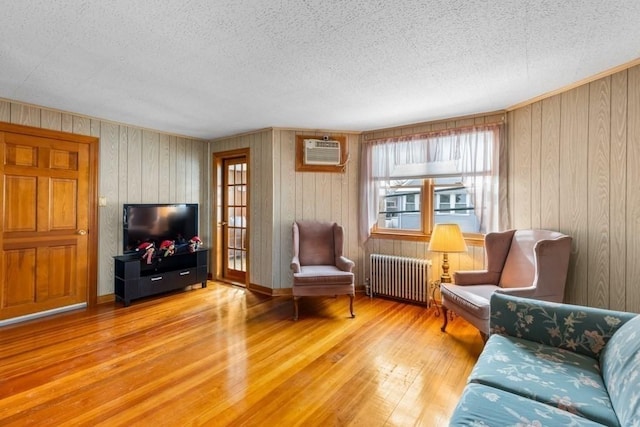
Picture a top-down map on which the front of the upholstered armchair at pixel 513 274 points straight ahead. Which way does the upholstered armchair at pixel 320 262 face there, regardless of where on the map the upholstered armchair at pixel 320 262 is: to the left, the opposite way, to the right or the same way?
to the left

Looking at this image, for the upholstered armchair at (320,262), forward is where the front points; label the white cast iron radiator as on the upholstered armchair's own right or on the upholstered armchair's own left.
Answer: on the upholstered armchair's own left

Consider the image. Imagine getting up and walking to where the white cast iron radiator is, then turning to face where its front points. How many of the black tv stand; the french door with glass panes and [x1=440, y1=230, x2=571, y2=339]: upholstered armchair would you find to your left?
1

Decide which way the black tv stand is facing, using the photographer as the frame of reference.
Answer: facing the viewer and to the right of the viewer

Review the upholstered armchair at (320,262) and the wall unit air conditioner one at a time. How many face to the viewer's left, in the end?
0

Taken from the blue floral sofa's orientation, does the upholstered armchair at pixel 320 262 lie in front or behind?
in front

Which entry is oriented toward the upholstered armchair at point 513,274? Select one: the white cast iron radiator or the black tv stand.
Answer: the black tv stand

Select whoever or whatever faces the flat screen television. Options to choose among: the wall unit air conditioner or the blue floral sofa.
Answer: the blue floral sofa

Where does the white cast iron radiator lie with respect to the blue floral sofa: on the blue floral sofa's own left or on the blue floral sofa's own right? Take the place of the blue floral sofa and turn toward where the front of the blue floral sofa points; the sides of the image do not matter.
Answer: on the blue floral sofa's own right

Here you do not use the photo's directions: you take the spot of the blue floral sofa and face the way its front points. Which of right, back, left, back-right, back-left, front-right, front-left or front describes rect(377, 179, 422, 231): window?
front-right

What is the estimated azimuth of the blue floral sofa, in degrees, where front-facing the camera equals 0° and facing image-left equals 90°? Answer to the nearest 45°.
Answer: approximately 90°

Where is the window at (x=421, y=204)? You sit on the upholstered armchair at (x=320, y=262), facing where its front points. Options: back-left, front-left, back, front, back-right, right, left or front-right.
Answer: left

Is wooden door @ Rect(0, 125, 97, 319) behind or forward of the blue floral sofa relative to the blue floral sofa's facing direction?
forward

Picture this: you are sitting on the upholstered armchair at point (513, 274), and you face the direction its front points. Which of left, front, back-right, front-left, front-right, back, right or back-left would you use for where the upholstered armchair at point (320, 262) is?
front-right

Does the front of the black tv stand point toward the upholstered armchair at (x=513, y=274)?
yes

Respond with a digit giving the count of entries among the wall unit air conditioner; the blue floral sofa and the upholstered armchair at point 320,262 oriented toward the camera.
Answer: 2

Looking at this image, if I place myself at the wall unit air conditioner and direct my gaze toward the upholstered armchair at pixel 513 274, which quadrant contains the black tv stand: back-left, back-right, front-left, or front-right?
back-right
